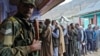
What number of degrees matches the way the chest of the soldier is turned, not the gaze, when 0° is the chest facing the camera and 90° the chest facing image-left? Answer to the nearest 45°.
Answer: approximately 315°
